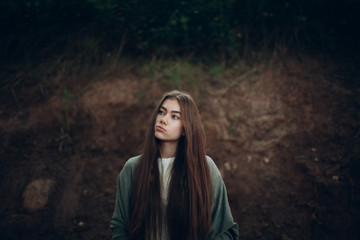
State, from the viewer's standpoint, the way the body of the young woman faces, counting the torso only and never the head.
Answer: toward the camera

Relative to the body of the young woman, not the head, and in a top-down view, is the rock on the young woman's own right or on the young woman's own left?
on the young woman's own right
